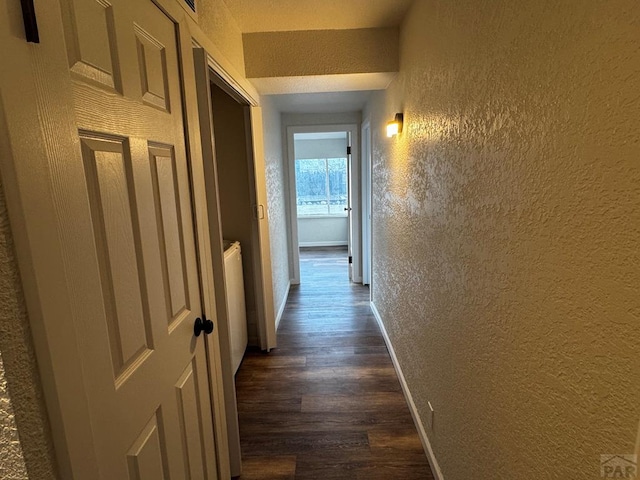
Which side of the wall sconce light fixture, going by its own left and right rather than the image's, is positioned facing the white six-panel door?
left

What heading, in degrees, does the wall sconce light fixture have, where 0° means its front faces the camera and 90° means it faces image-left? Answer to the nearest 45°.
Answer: approximately 90°
